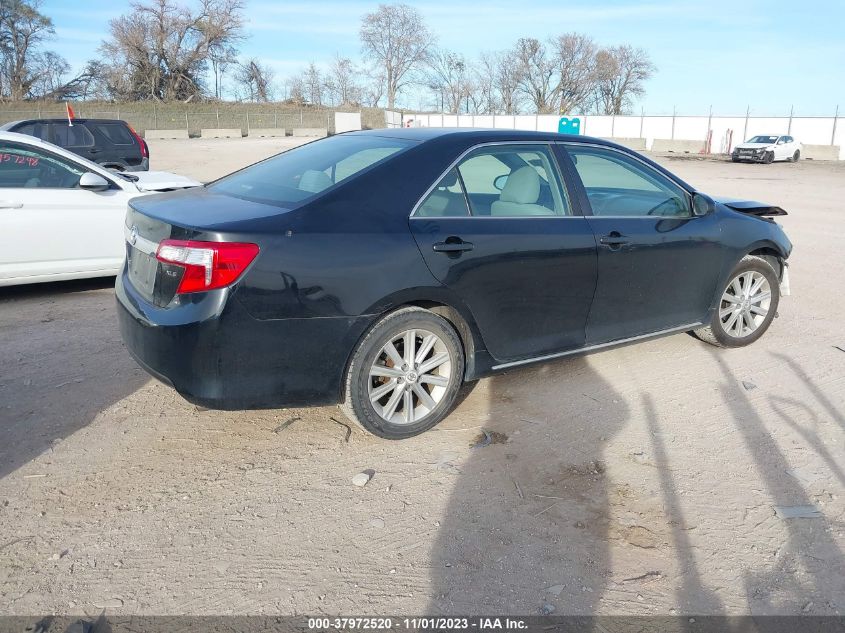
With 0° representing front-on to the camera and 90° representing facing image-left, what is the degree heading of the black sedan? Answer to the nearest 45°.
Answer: approximately 225°

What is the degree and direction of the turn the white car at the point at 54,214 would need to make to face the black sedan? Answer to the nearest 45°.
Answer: approximately 45° to its right

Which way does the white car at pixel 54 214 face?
to the viewer's right

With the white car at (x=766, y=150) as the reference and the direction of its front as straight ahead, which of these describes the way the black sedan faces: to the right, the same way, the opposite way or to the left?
the opposite way

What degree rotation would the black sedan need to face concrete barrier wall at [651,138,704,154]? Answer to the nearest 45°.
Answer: approximately 45° to its left

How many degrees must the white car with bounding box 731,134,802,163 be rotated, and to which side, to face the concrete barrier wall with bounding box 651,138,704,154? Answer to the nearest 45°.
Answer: approximately 90° to its right

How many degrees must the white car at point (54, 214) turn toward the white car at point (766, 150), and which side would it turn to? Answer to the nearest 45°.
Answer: approximately 45° to its left

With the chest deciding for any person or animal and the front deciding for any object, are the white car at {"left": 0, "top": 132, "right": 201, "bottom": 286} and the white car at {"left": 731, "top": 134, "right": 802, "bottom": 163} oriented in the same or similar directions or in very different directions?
very different directions

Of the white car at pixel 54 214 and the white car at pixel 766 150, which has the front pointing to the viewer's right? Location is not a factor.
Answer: the white car at pixel 54 214

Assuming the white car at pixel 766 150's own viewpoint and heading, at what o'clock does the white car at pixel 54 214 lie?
the white car at pixel 54 214 is roughly at 11 o'clock from the white car at pixel 766 150.

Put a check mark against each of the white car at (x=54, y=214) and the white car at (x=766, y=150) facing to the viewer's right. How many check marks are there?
1
